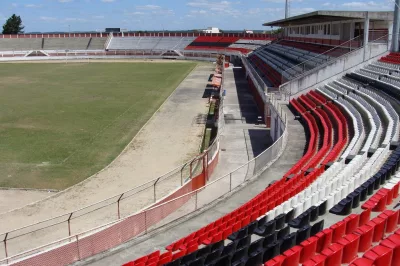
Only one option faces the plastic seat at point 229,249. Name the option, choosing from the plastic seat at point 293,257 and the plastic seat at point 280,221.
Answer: the plastic seat at point 293,257

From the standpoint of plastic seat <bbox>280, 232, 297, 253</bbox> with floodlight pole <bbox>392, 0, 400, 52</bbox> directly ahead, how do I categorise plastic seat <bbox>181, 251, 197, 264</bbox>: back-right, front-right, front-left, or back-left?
back-left

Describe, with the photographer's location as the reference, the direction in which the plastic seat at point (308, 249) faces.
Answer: facing away from the viewer and to the left of the viewer

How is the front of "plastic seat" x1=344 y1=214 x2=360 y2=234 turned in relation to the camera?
facing away from the viewer and to the left of the viewer

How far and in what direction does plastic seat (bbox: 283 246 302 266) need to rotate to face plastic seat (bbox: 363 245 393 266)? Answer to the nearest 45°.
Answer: approximately 180°

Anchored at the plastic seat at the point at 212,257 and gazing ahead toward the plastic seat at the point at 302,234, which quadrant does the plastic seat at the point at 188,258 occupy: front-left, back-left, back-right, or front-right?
back-left

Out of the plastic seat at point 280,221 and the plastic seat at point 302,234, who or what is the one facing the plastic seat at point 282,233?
the plastic seat at point 302,234

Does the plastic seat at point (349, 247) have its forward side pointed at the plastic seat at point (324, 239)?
yes

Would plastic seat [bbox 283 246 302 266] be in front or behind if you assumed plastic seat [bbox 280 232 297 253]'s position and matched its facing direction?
behind

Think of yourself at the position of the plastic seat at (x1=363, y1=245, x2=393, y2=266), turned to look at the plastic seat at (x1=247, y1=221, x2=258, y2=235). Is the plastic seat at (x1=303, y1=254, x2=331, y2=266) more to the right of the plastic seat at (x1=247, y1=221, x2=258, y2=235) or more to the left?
left

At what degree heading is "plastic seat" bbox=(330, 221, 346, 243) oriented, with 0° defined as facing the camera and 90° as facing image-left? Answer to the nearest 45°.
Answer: approximately 135°

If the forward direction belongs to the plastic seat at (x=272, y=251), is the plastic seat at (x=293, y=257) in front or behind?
behind

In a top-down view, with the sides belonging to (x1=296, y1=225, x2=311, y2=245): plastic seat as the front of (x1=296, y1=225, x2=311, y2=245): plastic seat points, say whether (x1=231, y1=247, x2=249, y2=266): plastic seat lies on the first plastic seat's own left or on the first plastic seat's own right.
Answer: on the first plastic seat's own left

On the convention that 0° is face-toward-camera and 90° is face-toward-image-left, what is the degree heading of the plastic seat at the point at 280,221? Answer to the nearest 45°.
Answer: approximately 135°
